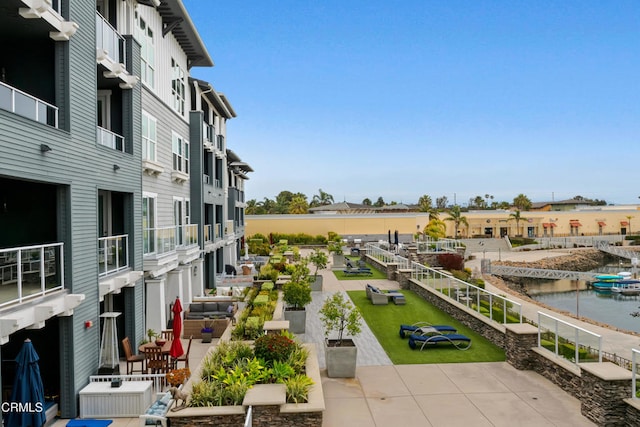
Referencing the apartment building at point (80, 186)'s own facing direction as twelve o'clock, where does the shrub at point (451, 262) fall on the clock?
The shrub is roughly at 11 o'clock from the apartment building.

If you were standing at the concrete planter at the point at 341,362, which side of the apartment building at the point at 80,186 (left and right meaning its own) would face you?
front

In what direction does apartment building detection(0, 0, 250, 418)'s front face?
to the viewer's right

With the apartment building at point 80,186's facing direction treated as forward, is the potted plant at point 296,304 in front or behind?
in front

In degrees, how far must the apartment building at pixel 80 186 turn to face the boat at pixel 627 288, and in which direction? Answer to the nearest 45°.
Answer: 0° — it already faces it

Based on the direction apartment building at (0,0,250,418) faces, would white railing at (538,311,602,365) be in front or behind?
in front

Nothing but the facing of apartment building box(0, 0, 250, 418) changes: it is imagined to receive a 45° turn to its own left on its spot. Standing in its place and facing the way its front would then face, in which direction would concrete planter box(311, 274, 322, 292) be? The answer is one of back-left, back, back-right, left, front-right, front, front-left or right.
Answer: front

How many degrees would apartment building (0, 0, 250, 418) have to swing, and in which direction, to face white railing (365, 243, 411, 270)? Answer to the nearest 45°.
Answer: approximately 45° to its left

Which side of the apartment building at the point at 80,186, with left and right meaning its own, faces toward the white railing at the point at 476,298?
front

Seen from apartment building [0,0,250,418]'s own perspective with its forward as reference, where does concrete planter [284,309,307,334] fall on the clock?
The concrete planter is roughly at 11 o'clock from the apartment building.

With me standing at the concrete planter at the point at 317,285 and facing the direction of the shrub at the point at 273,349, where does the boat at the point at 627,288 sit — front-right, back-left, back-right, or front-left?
back-left
